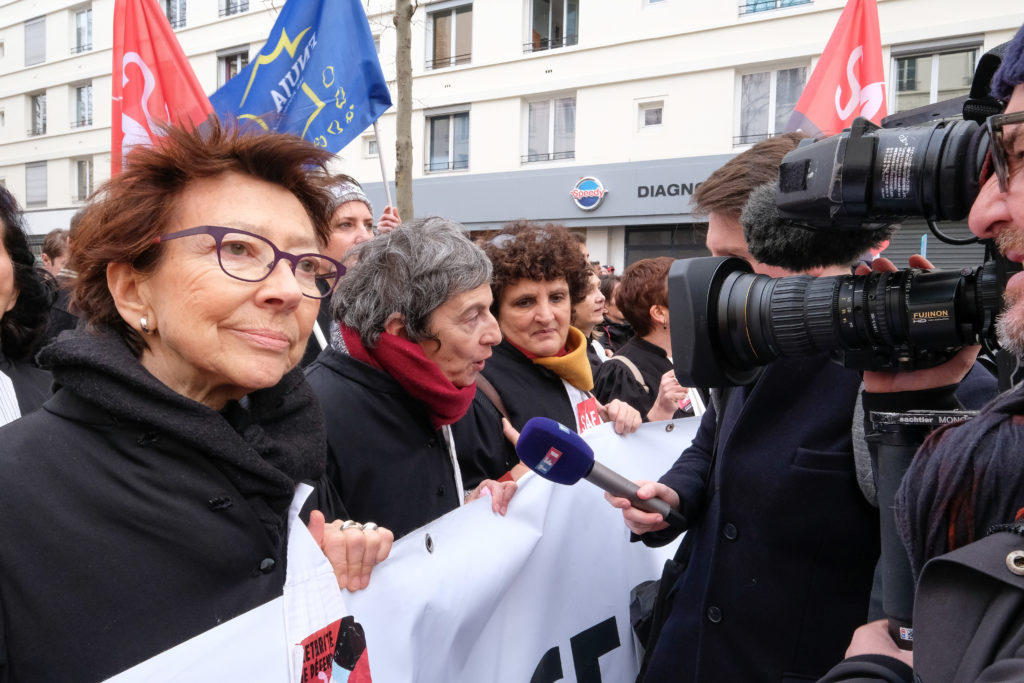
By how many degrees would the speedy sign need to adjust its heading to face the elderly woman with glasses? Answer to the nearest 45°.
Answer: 0° — it already faces them

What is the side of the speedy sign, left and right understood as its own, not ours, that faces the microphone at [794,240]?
front

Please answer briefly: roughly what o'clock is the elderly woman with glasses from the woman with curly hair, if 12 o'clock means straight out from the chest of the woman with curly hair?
The elderly woman with glasses is roughly at 2 o'clock from the woman with curly hair.

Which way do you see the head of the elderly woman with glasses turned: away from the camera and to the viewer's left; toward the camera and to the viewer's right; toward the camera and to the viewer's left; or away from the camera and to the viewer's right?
toward the camera and to the viewer's right

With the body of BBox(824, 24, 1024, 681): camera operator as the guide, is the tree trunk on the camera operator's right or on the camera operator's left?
on the camera operator's right

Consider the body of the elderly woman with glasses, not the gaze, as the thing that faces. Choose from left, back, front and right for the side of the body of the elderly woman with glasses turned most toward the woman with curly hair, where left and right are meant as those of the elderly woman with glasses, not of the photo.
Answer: left

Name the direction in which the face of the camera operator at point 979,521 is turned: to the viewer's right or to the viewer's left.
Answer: to the viewer's left

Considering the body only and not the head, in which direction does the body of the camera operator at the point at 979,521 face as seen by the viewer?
to the viewer's left

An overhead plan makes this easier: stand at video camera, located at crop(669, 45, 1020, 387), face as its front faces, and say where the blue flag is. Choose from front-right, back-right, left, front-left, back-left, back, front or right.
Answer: front-right

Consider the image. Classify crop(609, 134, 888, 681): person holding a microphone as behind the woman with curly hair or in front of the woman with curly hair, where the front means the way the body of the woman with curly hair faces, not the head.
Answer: in front

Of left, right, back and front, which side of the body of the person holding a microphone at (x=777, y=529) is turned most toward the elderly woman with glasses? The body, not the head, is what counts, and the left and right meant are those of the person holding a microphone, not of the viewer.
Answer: front

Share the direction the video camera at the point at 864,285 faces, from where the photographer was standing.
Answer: facing to the left of the viewer
